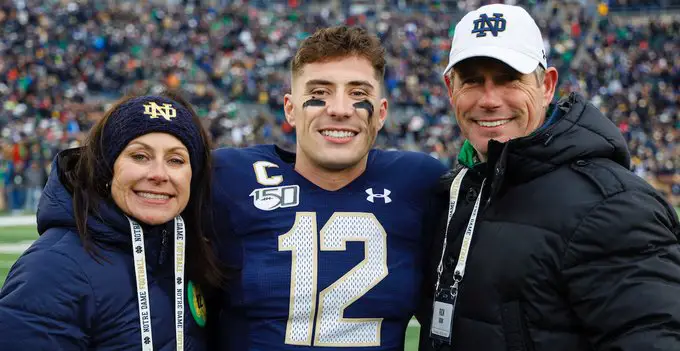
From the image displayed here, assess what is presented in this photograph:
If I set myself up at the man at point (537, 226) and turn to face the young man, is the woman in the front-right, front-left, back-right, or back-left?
front-left

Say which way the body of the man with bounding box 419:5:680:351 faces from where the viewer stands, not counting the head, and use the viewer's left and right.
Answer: facing the viewer and to the left of the viewer

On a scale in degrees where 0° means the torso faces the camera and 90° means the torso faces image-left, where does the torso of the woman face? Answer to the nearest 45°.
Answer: approximately 315°

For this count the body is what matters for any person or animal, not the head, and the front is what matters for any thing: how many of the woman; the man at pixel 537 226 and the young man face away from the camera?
0

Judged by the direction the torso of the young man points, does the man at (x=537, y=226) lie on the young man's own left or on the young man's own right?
on the young man's own left

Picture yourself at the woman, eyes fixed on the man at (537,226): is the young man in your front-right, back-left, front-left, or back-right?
front-left

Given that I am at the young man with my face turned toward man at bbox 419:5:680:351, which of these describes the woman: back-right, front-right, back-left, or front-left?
back-right

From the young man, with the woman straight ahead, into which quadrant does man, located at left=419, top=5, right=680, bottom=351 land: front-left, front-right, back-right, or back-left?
back-left

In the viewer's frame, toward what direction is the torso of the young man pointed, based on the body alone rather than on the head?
toward the camera

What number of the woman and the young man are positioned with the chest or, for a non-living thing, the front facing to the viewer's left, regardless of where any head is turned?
0

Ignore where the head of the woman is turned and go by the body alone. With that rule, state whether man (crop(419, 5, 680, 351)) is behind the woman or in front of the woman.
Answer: in front
